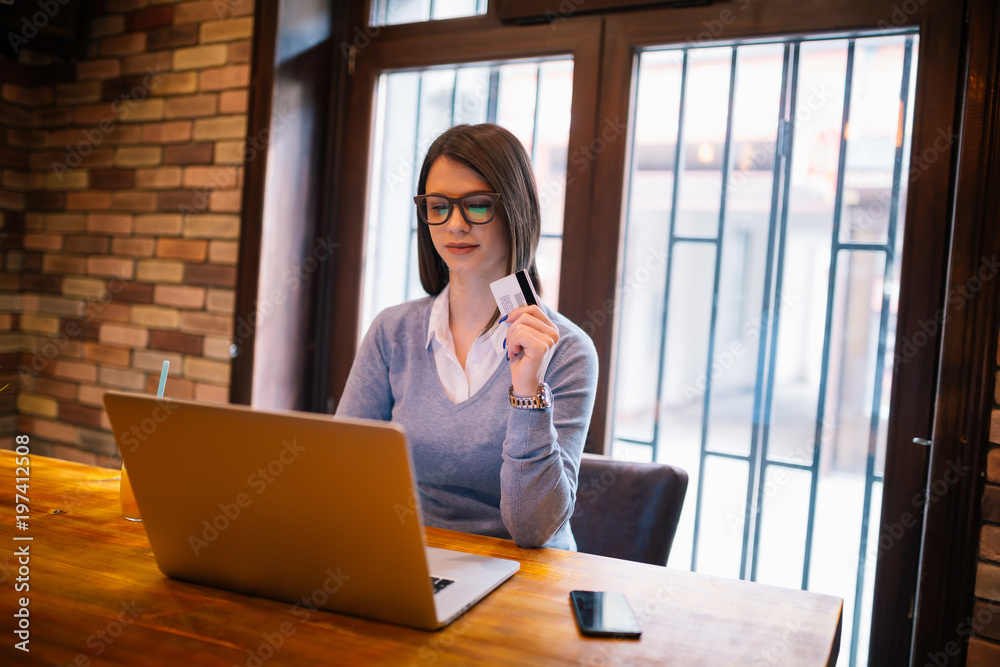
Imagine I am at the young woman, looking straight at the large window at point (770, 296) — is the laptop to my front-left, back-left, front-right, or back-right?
back-right

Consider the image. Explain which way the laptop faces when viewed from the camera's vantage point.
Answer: facing away from the viewer and to the right of the viewer

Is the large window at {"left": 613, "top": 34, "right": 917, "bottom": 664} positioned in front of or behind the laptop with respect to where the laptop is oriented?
in front

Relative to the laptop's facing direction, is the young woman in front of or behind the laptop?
in front
